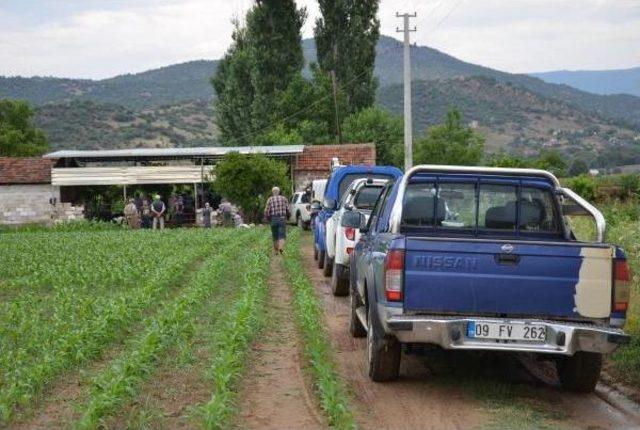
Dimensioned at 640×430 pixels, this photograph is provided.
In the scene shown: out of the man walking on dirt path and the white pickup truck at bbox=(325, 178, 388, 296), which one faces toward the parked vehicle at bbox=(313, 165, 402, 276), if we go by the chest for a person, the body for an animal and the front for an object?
the white pickup truck

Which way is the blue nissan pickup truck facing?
away from the camera

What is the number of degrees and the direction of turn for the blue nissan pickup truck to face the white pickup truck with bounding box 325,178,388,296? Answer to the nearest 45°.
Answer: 0° — it already faces it

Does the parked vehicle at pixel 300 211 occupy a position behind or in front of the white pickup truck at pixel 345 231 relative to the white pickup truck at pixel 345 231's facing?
in front

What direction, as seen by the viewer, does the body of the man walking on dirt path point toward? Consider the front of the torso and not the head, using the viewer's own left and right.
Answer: facing away from the viewer

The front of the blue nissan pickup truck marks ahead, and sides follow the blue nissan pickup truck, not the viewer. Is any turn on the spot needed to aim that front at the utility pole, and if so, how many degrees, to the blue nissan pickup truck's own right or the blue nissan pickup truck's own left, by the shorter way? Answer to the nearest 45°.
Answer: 0° — it already faces it

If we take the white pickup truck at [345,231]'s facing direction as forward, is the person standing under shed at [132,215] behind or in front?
in front

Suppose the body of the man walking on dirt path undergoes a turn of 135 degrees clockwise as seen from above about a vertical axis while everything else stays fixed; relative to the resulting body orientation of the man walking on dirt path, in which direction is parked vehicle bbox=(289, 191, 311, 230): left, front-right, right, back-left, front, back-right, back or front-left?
back-left

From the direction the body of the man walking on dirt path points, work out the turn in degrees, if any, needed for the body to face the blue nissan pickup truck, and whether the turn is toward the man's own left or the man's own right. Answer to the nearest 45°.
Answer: approximately 180°

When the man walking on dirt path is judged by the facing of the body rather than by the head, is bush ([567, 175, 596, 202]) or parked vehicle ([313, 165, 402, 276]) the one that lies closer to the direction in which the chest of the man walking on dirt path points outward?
the bush

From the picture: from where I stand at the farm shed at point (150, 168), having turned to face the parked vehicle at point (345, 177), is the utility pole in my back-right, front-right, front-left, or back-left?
front-left

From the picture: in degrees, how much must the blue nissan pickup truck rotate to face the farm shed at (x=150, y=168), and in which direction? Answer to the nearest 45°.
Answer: approximately 45° to its left

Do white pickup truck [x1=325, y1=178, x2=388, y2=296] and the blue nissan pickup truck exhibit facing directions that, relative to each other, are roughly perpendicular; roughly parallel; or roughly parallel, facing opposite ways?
roughly parallel

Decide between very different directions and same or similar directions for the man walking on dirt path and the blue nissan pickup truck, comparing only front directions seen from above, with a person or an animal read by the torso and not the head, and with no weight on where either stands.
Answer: same or similar directions

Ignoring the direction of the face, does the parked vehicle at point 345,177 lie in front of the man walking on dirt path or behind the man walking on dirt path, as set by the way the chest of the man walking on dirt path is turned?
behind

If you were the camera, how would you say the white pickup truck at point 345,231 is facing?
facing away from the viewer

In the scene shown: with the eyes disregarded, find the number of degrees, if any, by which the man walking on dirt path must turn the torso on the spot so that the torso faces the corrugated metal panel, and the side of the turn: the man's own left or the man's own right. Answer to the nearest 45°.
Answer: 0° — they already face it

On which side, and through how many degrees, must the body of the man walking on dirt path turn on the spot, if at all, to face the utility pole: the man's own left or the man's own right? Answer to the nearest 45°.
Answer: approximately 45° to the man's own right
